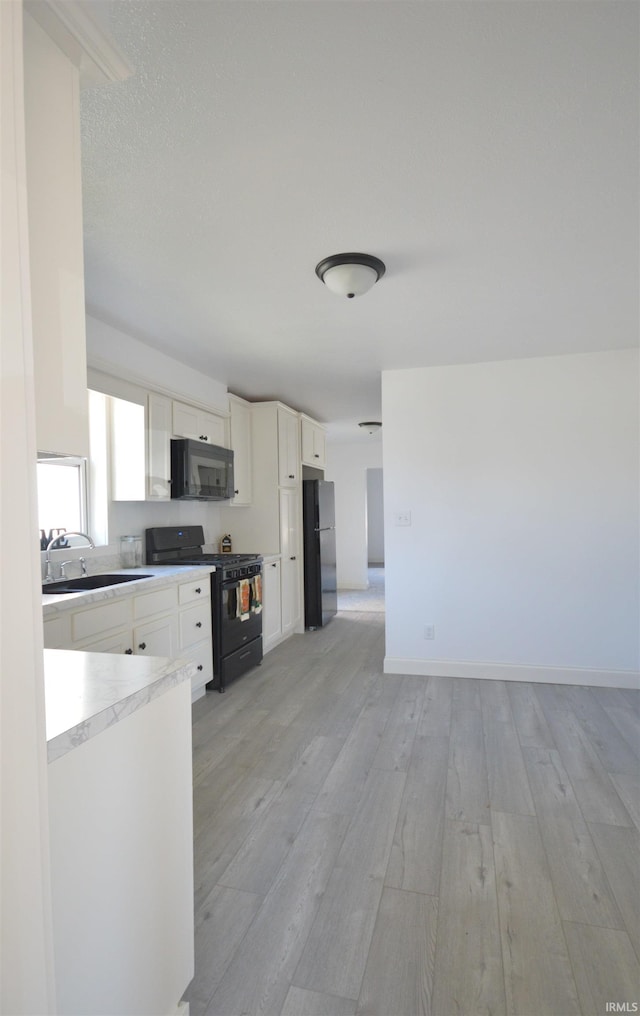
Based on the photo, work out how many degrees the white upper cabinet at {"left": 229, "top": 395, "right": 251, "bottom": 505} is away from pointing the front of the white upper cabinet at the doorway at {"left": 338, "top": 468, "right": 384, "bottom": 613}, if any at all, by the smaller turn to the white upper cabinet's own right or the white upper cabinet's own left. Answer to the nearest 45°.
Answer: approximately 90° to the white upper cabinet's own left

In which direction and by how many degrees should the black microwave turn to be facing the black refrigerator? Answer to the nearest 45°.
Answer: approximately 90° to its left

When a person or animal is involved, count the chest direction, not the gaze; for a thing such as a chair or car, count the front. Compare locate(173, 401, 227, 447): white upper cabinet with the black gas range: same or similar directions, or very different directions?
same or similar directions

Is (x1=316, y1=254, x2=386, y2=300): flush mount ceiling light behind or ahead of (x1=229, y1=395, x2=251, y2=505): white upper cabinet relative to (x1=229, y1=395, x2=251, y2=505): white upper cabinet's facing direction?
ahead

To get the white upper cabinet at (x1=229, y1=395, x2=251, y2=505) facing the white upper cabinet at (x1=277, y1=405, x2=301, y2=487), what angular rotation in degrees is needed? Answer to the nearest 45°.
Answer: approximately 90° to its left

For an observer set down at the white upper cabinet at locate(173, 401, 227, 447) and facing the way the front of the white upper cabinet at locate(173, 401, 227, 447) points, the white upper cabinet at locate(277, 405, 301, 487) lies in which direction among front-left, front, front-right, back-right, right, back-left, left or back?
left

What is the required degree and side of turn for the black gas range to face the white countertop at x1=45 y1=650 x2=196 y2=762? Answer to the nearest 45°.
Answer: approximately 45° to its right

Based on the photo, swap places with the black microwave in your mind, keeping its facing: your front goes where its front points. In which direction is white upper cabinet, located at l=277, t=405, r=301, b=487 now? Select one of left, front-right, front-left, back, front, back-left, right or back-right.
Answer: left

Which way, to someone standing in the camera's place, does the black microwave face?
facing the viewer and to the right of the viewer

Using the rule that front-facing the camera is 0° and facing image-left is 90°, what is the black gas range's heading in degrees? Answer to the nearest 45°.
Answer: approximately 315°

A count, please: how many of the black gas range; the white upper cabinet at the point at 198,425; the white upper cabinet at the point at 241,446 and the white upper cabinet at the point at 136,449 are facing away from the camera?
0
